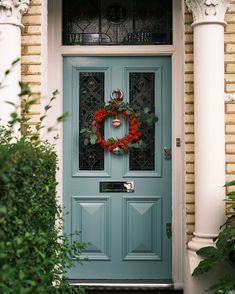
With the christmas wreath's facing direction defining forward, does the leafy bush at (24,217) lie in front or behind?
in front

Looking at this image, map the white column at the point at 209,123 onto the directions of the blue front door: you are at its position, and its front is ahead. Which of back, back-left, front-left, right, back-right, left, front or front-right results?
front-left

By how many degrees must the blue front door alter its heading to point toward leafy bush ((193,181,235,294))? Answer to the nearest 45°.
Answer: approximately 45° to its left

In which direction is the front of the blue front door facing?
toward the camera

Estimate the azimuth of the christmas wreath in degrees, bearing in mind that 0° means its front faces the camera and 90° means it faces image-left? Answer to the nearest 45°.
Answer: approximately 0°

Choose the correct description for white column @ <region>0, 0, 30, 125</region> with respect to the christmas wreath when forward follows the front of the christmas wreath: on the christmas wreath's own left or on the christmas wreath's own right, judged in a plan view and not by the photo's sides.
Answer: on the christmas wreath's own right

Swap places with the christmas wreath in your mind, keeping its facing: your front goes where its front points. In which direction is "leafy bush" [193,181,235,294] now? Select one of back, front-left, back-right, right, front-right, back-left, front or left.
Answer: front-left
